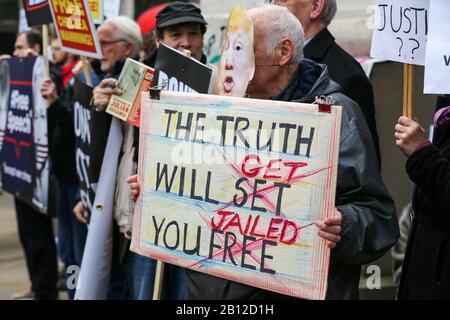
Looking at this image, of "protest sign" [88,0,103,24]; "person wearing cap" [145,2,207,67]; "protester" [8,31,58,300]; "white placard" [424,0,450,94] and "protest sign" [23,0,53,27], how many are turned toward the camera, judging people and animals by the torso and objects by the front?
4

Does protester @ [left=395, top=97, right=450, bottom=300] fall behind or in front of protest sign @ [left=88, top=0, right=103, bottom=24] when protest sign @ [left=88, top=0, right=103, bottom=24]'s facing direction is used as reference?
in front

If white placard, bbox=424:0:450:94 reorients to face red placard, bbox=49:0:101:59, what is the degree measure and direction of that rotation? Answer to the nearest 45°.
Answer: approximately 135° to its right

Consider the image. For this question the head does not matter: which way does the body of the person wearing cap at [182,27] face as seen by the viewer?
toward the camera

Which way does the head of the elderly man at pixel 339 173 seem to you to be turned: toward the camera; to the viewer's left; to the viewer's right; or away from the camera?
to the viewer's left

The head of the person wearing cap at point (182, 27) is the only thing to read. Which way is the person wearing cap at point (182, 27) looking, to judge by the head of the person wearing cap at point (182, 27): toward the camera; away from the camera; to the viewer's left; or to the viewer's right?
toward the camera

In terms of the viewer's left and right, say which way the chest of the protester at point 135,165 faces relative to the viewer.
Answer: facing the viewer
